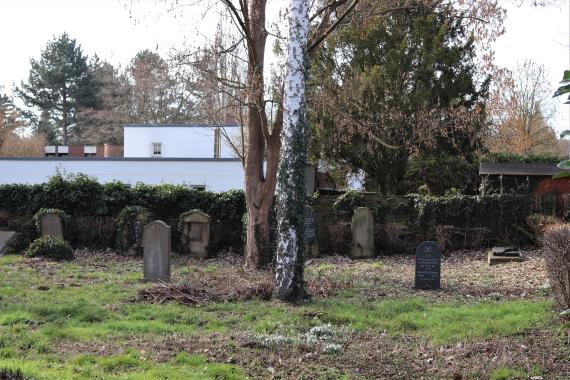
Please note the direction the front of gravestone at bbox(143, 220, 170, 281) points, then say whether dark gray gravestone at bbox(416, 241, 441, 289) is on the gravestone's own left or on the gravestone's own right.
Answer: on the gravestone's own left

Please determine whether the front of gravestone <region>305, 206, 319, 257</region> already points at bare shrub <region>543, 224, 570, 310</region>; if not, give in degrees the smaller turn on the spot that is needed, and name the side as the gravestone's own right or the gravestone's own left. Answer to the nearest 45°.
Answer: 0° — it already faces it

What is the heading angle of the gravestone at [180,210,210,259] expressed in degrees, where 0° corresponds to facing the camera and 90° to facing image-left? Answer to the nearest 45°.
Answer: approximately 0°

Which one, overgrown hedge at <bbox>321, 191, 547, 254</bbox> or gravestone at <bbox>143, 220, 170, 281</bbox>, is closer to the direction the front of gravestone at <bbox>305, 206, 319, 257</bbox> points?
the gravestone

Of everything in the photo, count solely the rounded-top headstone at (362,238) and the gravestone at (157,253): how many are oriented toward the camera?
2

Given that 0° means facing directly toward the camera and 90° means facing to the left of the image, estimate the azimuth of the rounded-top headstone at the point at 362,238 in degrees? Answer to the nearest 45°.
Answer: approximately 0°

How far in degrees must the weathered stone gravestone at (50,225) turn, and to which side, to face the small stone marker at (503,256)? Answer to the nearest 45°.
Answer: approximately 45° to its left

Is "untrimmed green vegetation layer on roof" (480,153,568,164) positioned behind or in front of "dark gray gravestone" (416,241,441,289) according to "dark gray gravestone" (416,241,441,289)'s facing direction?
behind

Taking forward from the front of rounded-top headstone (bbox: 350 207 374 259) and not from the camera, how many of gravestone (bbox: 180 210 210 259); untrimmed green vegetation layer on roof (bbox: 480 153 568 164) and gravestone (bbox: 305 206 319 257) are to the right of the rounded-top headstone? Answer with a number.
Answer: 2
